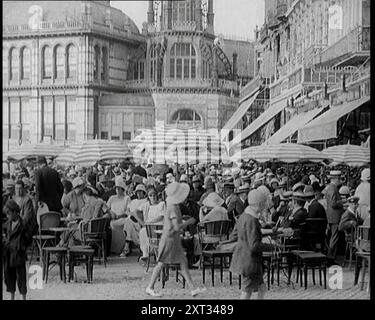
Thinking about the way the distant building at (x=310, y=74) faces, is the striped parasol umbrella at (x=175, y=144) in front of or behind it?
in front

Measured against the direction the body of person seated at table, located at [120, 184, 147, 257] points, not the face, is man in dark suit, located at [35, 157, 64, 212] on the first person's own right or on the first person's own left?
on the first person's own right

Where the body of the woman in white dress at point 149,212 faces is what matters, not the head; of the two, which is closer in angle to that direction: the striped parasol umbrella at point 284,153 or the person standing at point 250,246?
the person standing

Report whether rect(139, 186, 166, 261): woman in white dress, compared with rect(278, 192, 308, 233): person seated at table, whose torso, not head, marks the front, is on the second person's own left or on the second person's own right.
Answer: on the second person's own right

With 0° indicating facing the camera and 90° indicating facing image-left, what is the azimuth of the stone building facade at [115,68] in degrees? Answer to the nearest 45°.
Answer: approximately 0°

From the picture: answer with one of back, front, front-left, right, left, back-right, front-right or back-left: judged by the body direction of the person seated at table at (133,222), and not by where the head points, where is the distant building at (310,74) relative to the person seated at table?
back-left

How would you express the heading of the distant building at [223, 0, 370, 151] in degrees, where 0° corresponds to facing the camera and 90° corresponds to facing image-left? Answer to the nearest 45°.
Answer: approximately 45°

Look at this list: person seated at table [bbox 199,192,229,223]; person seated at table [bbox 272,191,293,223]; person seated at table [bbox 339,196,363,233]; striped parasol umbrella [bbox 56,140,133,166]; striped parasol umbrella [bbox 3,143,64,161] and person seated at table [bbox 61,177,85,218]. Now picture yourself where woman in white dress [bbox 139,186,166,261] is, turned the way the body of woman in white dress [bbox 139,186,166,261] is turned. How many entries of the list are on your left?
3
